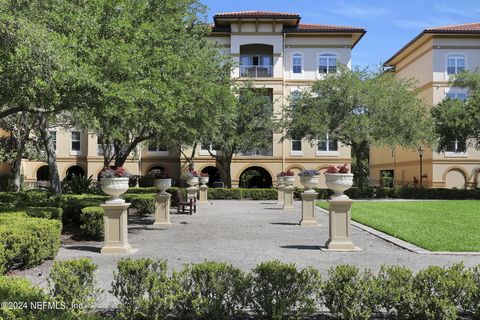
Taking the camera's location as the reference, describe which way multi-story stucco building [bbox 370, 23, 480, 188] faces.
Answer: facing the viewer

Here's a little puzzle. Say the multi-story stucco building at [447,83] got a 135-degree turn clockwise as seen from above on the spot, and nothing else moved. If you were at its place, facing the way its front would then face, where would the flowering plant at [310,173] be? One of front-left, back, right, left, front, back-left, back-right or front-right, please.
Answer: back-left

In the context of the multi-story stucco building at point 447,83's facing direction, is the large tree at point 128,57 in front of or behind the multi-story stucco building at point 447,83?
in front

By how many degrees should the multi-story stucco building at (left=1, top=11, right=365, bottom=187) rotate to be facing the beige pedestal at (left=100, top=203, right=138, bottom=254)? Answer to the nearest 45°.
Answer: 0° — it already faces it

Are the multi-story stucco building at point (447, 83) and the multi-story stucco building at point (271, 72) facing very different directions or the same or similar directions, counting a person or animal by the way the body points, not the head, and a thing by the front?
same or similar directions

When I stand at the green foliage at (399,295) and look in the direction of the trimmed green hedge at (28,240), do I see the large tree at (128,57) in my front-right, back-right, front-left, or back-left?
front-right

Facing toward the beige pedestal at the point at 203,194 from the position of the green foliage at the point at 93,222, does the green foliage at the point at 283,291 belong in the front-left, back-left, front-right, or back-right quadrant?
back-right

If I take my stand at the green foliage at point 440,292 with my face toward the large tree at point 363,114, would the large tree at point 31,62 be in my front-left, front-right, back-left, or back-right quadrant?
front-left

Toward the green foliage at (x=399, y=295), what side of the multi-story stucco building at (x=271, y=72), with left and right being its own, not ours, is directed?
front

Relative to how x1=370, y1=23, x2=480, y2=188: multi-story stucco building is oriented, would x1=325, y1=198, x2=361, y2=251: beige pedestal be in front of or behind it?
in front

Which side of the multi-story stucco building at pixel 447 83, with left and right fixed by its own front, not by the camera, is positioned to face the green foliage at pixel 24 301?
front

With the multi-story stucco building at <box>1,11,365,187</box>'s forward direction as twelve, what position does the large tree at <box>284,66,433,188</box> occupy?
The large tree is roughly at 11 o'clock from the multi-story stucco building.

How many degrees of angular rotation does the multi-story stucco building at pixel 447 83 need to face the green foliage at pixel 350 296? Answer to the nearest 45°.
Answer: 0° — it already faces it

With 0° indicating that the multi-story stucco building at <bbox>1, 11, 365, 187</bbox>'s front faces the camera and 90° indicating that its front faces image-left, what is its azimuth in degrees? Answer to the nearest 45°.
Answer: approximately 0°

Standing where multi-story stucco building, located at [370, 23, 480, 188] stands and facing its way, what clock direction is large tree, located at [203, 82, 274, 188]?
The large tree is roughly at 2 o'clock from the multi-story stucco building.

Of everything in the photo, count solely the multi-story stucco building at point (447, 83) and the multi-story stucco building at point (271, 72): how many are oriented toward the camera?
2

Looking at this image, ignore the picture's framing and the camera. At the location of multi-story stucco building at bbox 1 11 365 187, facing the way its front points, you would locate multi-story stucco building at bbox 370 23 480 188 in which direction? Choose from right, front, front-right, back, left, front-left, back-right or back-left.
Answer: left

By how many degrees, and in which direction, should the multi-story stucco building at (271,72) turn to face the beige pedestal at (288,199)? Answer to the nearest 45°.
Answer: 0° — it already faces it

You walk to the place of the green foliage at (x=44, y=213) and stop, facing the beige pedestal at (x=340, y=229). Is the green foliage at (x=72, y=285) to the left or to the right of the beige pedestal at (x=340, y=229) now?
right

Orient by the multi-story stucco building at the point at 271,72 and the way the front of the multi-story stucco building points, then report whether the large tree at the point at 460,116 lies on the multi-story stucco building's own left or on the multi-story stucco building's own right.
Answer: on the multi-story stucco building's own left
